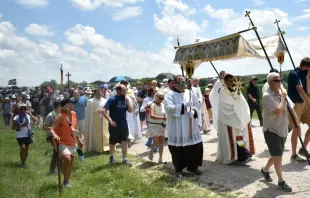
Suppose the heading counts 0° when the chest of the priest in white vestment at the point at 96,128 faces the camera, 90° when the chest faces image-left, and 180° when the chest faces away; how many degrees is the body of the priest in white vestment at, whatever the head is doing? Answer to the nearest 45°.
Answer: approximately 315°

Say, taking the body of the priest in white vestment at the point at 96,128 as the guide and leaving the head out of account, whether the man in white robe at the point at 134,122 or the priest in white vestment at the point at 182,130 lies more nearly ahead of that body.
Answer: the priest in white vestment

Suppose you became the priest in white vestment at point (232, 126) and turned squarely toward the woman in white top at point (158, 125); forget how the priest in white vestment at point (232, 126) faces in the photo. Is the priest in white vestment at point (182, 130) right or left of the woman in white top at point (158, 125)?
left

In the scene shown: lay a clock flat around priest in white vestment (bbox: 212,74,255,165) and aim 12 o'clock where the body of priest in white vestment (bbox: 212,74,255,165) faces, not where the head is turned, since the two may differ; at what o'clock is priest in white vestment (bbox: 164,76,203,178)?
priest in white vestment (bbox: 164,76,203,178) is roughly at 3 o'clock from priest in white vestment (bbox: 212,74,255,165).

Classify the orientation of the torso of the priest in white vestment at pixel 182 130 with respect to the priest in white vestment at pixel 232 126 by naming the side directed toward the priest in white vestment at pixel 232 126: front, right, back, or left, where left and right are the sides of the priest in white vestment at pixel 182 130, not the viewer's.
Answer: left
